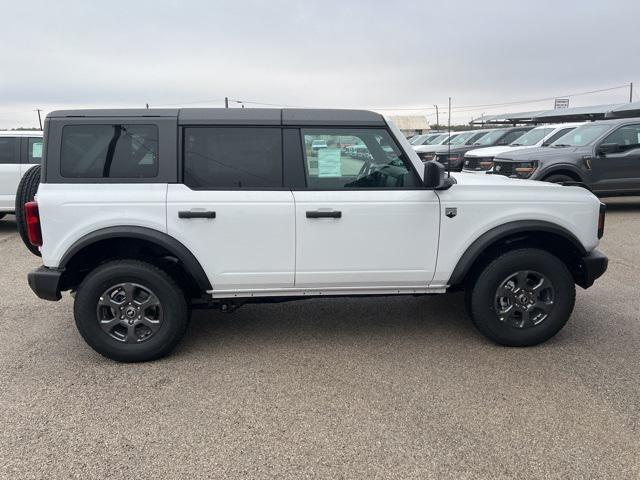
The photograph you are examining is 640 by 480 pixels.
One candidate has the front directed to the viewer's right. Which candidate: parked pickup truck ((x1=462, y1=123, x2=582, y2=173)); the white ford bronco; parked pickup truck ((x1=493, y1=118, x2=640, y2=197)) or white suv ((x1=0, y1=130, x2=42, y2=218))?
the white ford bronco

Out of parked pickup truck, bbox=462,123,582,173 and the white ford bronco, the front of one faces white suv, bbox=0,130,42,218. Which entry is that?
the parked pickup truck

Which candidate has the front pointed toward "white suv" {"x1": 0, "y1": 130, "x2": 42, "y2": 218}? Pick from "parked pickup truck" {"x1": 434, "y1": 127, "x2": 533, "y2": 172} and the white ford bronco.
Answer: the parked pickup truck

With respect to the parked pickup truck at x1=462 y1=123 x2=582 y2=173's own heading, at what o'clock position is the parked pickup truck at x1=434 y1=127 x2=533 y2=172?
the parked pickup truck at x1=434 y1=127 x2=533 y2=172 is roughly at 4 o'clock from the parked pickup truck at x1=462 y1=123 x2=582 y2=173.

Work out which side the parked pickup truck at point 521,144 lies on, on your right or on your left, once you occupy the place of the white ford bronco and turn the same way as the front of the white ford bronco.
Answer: on your left

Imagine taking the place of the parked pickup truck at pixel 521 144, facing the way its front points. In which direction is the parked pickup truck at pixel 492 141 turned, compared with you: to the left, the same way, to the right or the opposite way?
the same way

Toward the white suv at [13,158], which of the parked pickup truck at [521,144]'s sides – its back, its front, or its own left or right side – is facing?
front

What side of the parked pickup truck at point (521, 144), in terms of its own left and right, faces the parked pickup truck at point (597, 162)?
left

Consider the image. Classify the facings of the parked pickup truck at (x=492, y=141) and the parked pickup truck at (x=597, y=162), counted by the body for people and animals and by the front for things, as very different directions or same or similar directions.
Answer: same or similar directions

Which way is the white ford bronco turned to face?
to the viewer's right
